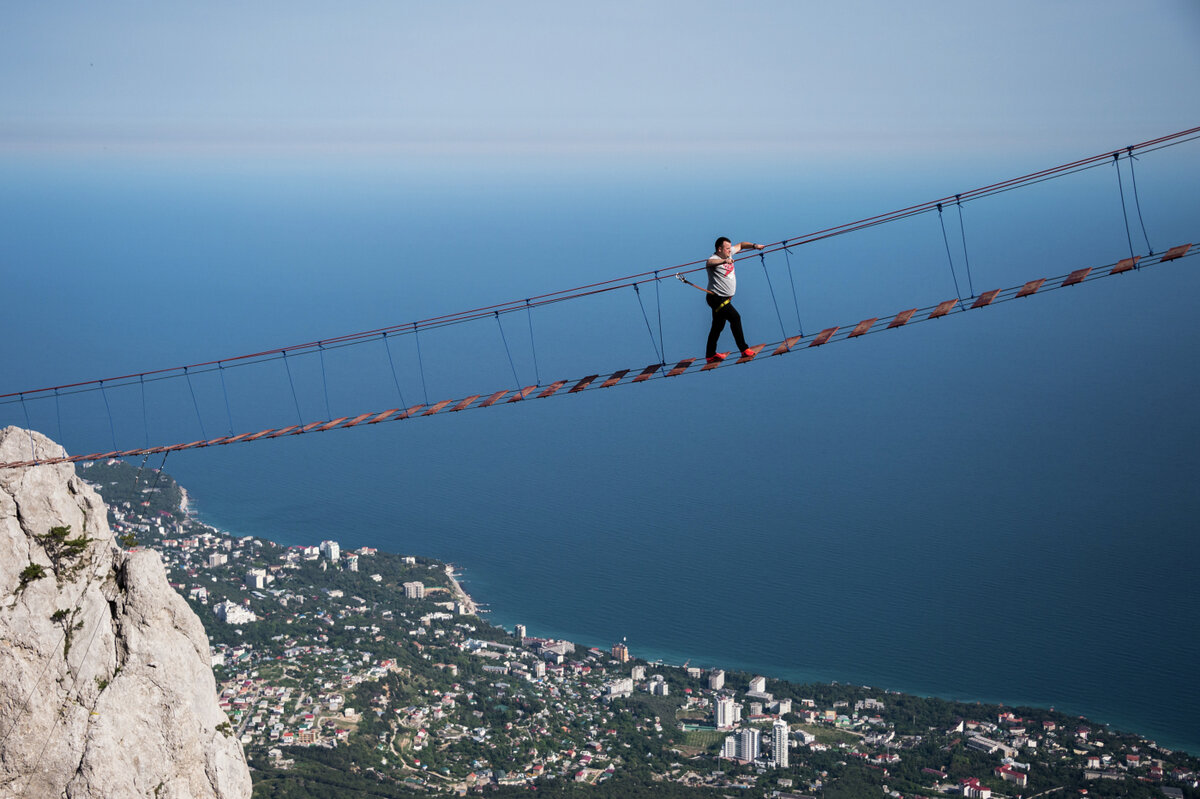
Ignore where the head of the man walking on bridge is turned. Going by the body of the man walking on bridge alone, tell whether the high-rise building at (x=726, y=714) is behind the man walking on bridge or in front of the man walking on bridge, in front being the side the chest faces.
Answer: behind

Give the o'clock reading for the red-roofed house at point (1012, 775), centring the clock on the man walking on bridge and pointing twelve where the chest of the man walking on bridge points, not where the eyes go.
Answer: The red-roofed house is roughly at 8 o'clock from the man walking on bridge.

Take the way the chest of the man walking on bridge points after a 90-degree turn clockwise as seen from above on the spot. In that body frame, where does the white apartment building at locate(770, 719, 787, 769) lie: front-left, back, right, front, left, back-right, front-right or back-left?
back-right

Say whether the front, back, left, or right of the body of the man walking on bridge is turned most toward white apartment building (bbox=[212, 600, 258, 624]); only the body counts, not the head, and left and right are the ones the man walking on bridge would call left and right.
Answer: back

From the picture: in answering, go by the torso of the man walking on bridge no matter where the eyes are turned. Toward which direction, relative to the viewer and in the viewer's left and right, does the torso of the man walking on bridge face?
facing the viewer and to the right of the viewer

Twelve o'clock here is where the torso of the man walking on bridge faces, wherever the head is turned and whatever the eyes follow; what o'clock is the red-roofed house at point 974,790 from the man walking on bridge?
The red-roofed house is roughly at 8 o'clock from the man walking on bridge.

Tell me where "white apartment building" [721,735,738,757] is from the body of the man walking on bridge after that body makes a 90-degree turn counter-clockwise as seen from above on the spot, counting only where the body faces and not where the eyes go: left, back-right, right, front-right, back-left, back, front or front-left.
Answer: front-left

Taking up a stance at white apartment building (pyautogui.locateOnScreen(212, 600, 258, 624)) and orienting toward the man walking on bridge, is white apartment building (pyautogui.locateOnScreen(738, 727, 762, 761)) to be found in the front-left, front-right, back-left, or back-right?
front-left
